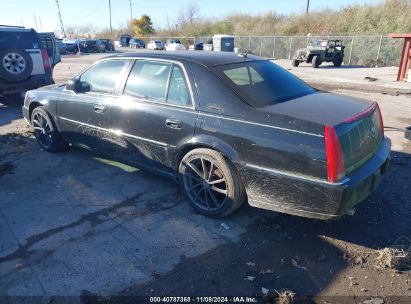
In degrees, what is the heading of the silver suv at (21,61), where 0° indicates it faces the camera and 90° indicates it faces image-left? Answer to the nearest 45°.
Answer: approximately 180°

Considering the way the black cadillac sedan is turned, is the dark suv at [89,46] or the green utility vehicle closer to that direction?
the dark suv

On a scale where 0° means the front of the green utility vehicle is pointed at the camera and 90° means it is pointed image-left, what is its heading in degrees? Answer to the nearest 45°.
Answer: approximately 45°

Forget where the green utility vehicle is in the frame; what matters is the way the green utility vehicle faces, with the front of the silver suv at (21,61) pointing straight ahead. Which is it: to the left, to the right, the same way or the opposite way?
to the left

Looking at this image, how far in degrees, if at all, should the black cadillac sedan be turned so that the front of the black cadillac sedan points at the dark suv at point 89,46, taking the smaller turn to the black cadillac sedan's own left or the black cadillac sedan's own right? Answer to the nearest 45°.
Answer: approximately 45° to the black cadillac sedan's own right

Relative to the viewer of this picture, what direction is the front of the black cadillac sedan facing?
facing away from the viewer and to the left of the viewer

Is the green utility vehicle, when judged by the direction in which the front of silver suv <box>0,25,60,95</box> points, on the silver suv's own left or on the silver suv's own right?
on the silver suv's own right

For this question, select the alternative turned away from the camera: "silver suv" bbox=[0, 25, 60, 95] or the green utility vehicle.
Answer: the silver suv

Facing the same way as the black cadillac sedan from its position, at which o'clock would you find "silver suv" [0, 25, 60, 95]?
The silver suv is roughly at 12 o'clock from the black cadillac sedan.

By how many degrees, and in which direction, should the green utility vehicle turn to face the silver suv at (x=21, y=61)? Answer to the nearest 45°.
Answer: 0° — it already faces it

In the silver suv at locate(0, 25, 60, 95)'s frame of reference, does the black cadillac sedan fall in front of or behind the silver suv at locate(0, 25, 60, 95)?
behind

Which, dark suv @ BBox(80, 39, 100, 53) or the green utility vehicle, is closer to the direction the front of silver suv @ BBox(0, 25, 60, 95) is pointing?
the dark suv

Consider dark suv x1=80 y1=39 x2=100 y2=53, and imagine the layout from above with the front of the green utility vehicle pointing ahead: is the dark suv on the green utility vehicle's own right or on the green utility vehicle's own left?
on the green utility vehicle's own right

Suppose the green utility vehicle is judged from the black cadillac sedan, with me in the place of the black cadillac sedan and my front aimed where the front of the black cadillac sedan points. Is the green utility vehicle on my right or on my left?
on my right

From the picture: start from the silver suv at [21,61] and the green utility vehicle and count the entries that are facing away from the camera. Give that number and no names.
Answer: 1
